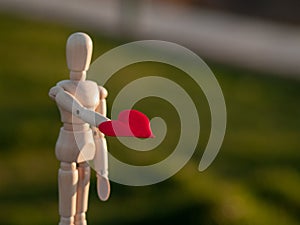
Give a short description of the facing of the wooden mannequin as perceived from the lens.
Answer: facing the viewer and to the right of the viewer
